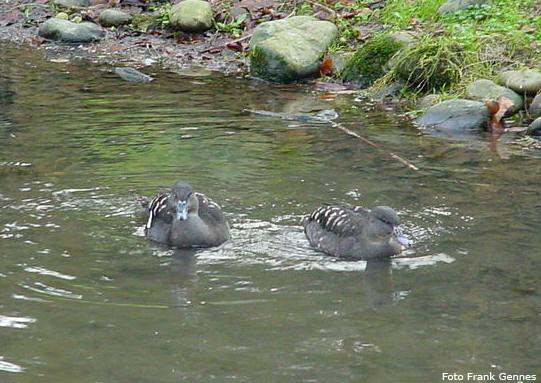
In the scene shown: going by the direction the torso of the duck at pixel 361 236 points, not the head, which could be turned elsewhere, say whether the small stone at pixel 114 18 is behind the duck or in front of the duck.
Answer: behind

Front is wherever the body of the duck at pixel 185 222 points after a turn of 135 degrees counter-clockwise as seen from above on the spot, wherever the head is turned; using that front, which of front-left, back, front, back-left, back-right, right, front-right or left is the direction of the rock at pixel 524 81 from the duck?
front

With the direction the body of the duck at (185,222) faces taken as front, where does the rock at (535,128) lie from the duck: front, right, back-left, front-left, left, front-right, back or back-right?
back-left

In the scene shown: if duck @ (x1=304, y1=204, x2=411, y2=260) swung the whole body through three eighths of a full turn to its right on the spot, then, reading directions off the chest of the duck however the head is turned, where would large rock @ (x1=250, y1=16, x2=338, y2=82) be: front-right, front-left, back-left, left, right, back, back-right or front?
right

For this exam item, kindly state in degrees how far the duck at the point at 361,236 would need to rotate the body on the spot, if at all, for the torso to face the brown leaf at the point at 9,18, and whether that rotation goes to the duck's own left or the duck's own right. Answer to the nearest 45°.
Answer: approximately 180°

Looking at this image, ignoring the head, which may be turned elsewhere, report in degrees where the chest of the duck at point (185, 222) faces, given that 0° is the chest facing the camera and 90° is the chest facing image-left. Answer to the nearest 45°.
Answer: approximately 0°

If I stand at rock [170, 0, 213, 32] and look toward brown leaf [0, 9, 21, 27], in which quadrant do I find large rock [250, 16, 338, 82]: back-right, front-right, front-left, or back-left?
back-left

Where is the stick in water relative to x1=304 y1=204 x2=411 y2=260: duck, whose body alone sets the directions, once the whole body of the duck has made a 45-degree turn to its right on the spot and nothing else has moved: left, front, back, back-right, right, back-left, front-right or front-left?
back

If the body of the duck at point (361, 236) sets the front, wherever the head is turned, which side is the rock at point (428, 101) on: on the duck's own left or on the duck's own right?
on the duck's own left

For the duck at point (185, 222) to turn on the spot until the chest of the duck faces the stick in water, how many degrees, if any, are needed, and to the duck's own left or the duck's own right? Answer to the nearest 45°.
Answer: approximately 135° to the duck's own left

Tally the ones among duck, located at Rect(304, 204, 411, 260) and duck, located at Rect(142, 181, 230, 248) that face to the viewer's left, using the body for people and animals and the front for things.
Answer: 0

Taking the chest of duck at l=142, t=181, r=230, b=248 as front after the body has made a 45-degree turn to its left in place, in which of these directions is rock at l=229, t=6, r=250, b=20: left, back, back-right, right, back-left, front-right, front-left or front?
back-left
